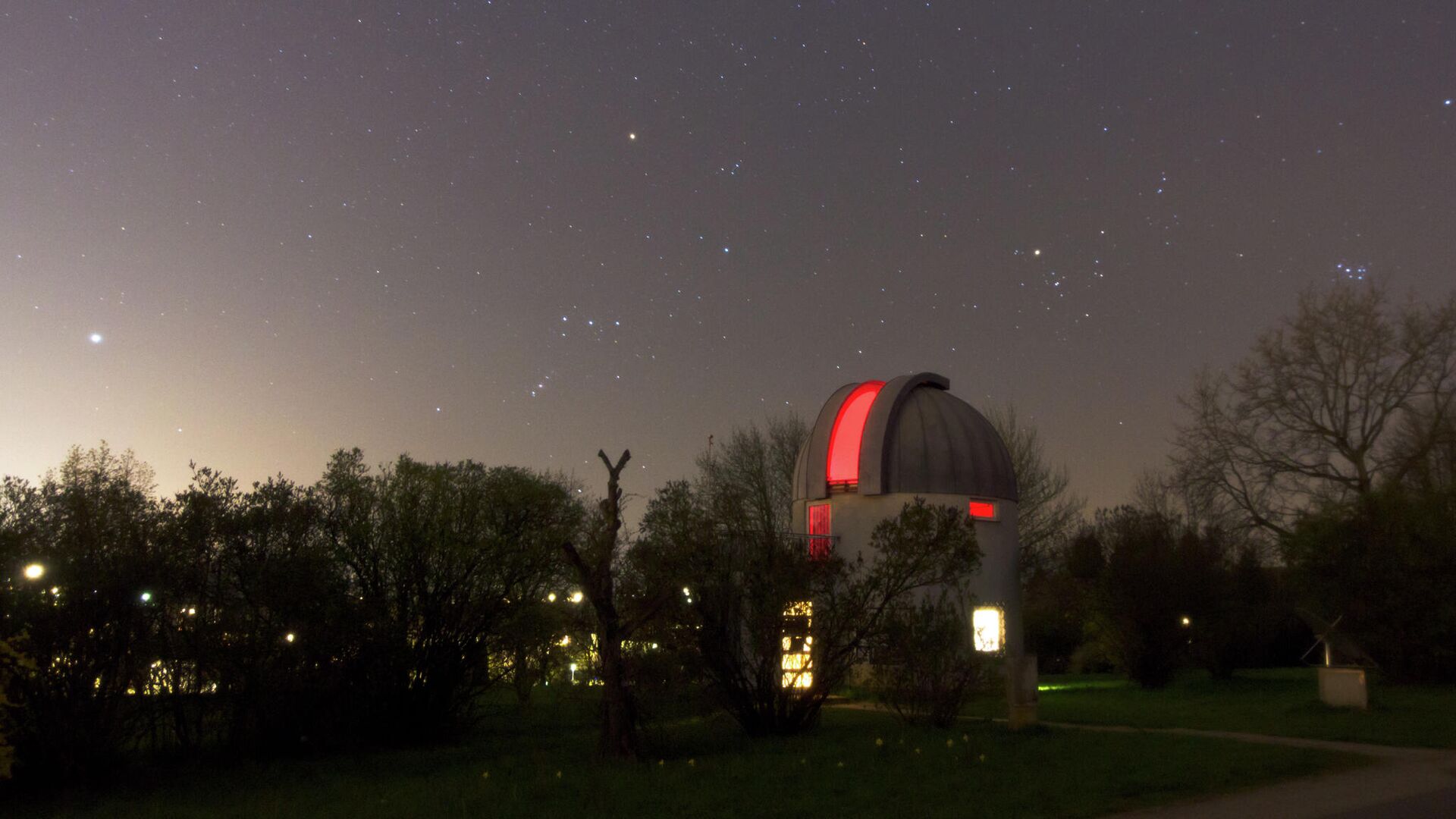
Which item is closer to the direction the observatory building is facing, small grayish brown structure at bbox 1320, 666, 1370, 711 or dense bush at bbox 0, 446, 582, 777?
the dense bush

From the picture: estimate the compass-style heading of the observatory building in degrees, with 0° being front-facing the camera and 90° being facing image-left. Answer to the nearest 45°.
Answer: approximately 45°

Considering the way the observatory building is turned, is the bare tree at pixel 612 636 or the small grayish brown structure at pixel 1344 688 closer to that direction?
the bare tree

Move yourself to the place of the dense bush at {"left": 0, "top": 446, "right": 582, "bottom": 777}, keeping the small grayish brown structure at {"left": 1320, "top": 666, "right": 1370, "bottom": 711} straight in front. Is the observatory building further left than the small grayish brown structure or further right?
left

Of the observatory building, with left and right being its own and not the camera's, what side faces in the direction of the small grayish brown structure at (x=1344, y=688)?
left
